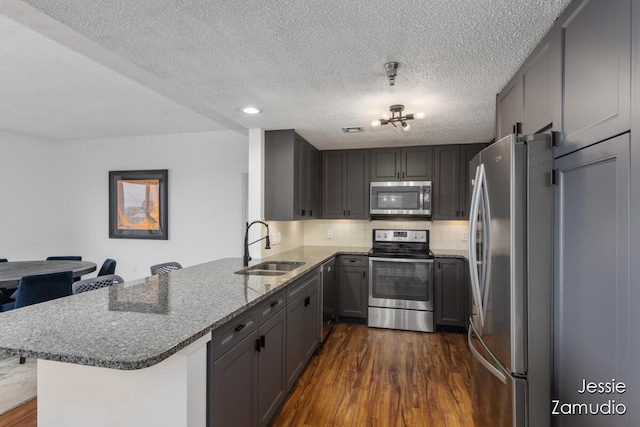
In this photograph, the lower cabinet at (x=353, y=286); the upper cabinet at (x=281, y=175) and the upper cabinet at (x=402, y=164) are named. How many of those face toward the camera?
2

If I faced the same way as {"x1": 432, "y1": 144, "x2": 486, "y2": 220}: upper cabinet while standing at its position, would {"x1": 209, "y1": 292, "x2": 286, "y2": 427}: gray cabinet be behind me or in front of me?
in front

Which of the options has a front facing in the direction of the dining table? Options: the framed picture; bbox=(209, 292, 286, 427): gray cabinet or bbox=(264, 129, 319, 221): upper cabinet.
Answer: the framed picture

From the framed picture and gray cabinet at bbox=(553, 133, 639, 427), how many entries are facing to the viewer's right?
0

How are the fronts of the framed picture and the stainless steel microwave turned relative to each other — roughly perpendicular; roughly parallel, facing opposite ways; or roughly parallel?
roughly parallel

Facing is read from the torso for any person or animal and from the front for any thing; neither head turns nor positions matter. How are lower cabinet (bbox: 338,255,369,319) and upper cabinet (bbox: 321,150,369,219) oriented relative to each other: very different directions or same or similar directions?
same or similar directions

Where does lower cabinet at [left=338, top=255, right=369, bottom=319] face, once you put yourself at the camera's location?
facing the viewer

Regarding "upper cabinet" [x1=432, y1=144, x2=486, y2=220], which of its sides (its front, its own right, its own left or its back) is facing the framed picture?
right

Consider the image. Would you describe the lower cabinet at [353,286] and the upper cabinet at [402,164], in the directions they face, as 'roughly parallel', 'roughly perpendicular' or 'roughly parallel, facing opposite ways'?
roughly parallel

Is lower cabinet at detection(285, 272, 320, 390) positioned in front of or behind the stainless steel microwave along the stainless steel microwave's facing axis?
in front

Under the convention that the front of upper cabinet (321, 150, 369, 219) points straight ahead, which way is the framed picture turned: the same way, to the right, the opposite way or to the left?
the same way

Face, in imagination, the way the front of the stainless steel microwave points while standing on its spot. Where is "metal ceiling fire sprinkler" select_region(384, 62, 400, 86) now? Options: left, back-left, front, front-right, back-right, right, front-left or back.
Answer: front

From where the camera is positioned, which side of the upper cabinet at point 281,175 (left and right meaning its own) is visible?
right

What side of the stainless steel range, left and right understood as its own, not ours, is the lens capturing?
front

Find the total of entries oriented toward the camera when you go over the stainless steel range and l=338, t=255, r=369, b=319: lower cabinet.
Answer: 2

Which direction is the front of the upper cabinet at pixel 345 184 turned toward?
toward the camera
